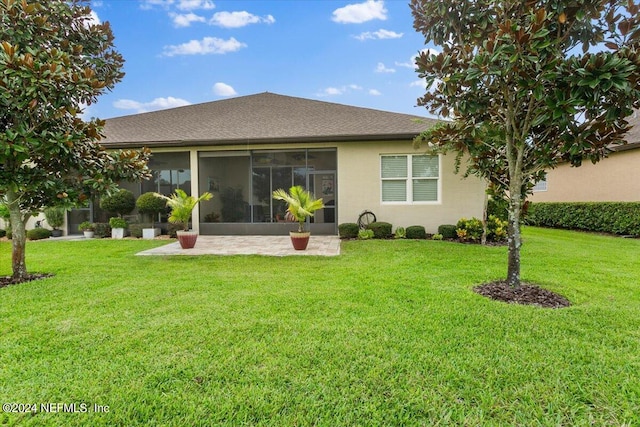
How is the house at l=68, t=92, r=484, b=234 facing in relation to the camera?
away from the camera

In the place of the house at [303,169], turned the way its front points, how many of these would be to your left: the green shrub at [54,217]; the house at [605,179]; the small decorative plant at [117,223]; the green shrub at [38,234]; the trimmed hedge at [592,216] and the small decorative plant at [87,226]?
4

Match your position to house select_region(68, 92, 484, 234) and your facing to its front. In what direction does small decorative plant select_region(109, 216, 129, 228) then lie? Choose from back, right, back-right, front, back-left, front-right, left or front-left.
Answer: left

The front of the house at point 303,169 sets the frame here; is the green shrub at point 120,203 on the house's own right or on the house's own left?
on the house's own left

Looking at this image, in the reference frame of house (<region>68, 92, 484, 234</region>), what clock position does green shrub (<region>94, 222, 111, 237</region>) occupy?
The green shrub is roughly at 9 o'clock from the house.

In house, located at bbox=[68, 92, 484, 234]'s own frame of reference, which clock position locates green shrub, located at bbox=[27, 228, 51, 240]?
The green shrub is roughly at 9 o'clock from the house.
